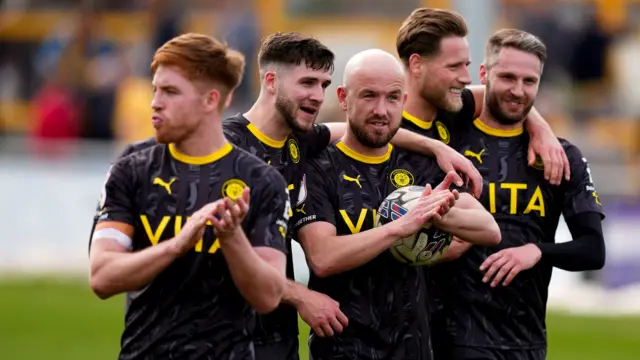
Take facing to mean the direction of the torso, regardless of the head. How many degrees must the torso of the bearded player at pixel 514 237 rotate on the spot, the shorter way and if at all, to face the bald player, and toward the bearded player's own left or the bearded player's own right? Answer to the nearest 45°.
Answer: approximately 45° to the bearded player's own right

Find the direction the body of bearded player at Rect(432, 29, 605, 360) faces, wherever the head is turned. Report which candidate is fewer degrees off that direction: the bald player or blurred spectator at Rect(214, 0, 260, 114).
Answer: the bald player

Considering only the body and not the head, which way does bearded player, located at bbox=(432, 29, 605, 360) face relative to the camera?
toward the camera

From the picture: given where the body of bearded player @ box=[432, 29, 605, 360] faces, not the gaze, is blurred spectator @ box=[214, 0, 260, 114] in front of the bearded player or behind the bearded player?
behind
